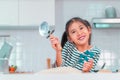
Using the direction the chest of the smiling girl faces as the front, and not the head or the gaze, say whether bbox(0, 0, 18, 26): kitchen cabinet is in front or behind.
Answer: behind

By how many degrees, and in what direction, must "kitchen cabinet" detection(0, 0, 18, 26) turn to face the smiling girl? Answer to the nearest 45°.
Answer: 0° — it already faces them

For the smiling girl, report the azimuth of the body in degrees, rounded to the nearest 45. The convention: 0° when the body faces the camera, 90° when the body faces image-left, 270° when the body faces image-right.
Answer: approximately 0°

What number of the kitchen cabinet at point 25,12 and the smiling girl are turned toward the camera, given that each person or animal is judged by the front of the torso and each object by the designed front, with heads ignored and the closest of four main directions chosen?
2

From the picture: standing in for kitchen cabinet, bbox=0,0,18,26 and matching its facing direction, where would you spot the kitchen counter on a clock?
The kitchen counter is roughly at 12 o'clock from the kitchen cabinet.

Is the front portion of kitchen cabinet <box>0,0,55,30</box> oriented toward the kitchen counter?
yes

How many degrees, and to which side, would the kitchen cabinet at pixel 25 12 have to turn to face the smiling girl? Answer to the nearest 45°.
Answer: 0° — it already faces them

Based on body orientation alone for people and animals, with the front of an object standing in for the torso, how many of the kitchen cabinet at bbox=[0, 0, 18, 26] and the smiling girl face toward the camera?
2
